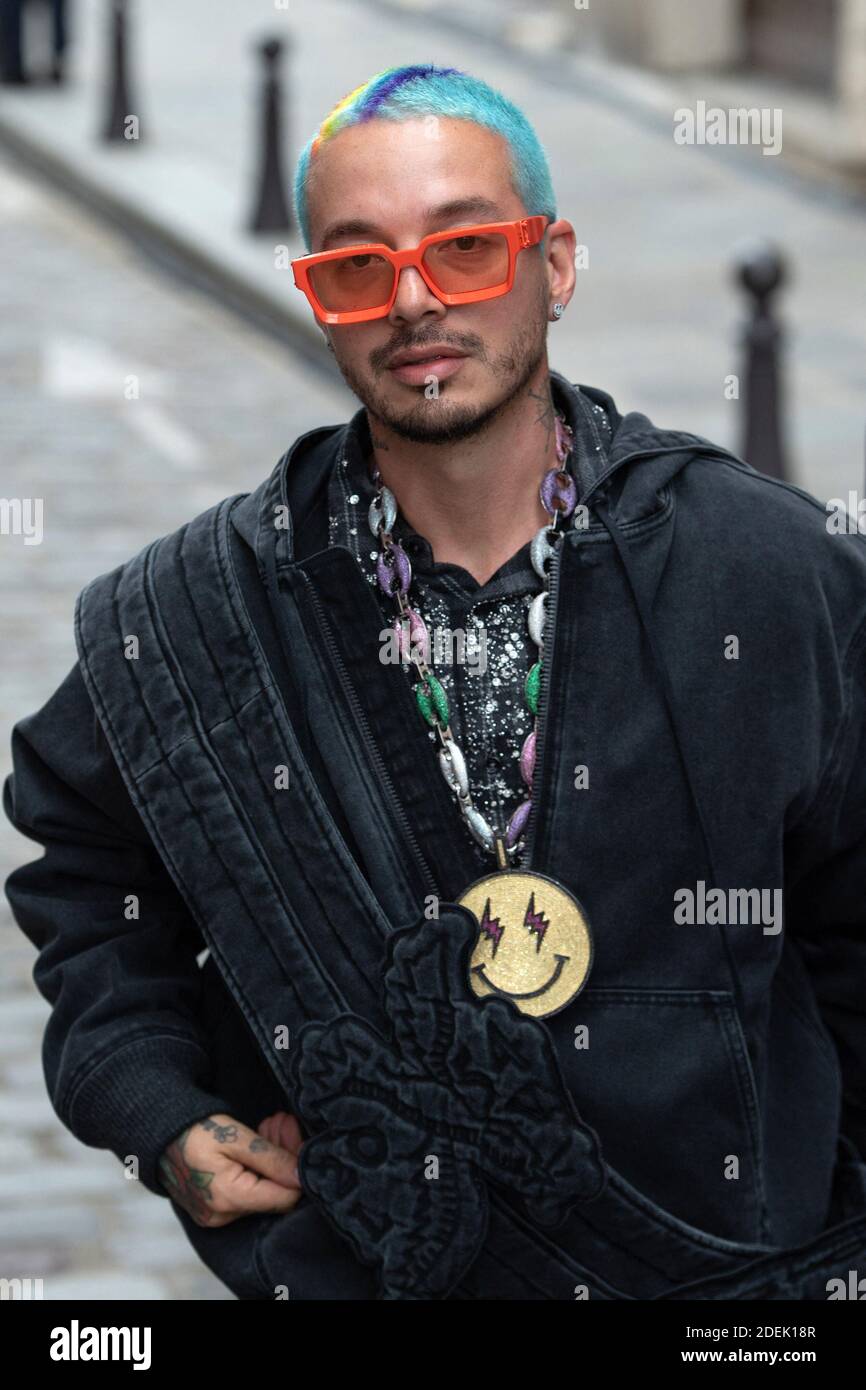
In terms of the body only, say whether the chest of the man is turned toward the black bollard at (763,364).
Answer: no

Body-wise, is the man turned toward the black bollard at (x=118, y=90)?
no

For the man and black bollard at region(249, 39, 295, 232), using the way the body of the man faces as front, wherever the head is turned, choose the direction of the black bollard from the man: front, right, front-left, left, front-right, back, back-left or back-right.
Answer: back

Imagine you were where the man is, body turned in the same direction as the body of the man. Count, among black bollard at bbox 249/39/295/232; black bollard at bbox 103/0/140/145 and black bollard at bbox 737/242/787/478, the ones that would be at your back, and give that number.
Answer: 3

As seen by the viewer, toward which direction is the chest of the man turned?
toward the camera

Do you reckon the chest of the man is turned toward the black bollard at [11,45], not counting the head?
no

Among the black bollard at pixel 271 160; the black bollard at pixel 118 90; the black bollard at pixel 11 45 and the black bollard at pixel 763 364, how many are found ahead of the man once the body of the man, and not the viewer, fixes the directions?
0
